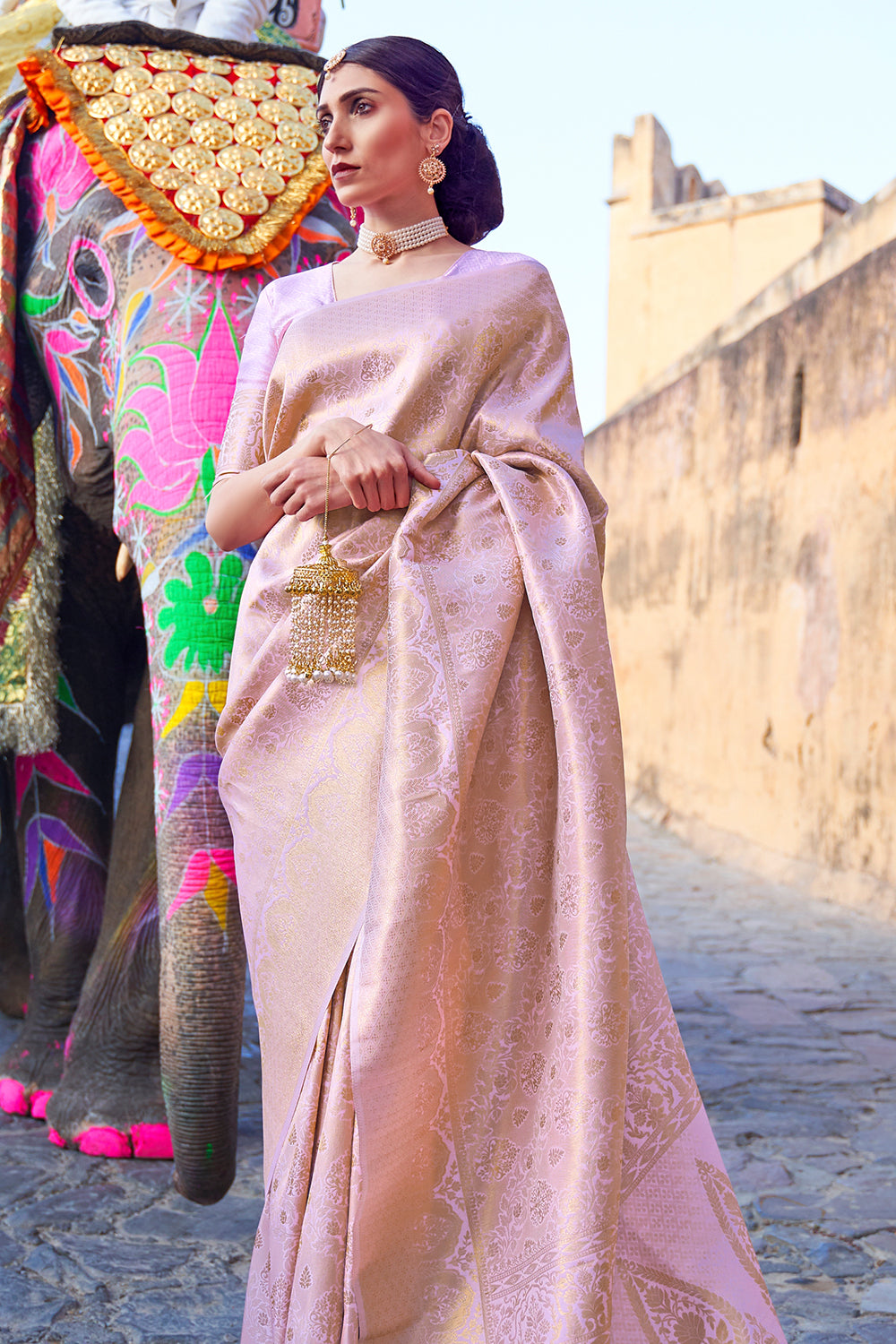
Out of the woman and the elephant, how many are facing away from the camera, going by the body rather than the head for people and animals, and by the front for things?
0

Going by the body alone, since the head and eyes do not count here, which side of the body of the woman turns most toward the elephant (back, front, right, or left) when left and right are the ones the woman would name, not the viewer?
right

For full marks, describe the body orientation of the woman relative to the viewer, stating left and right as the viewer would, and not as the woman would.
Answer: facing the viewer and to the left of the viewer
